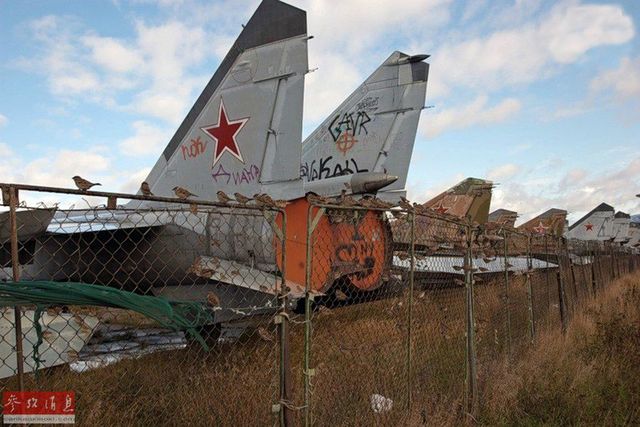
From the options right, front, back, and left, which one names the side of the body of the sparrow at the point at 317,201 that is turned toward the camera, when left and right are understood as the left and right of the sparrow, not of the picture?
left

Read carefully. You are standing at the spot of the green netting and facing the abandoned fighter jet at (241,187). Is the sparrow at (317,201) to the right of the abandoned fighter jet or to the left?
right

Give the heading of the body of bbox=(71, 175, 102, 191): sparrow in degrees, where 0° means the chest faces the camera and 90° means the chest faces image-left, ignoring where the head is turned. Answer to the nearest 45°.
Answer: approximately 90°

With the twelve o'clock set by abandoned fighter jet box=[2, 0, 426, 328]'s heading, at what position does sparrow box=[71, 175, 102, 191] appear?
The sparrow is roughly at 8 o'clock from the abandoned fighter jet.

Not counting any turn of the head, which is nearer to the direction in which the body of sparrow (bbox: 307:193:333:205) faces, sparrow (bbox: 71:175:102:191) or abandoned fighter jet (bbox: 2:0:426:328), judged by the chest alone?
the sparrow

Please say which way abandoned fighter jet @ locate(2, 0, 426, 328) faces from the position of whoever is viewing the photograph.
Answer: facing away from the viewer and to the left of the viewer
